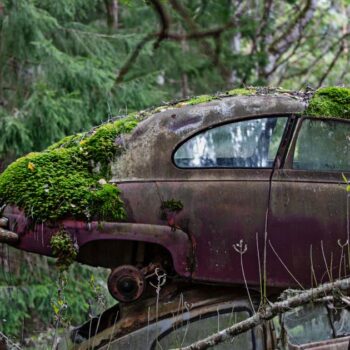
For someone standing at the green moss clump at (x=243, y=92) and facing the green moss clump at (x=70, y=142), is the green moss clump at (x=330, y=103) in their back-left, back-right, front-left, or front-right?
back-left
